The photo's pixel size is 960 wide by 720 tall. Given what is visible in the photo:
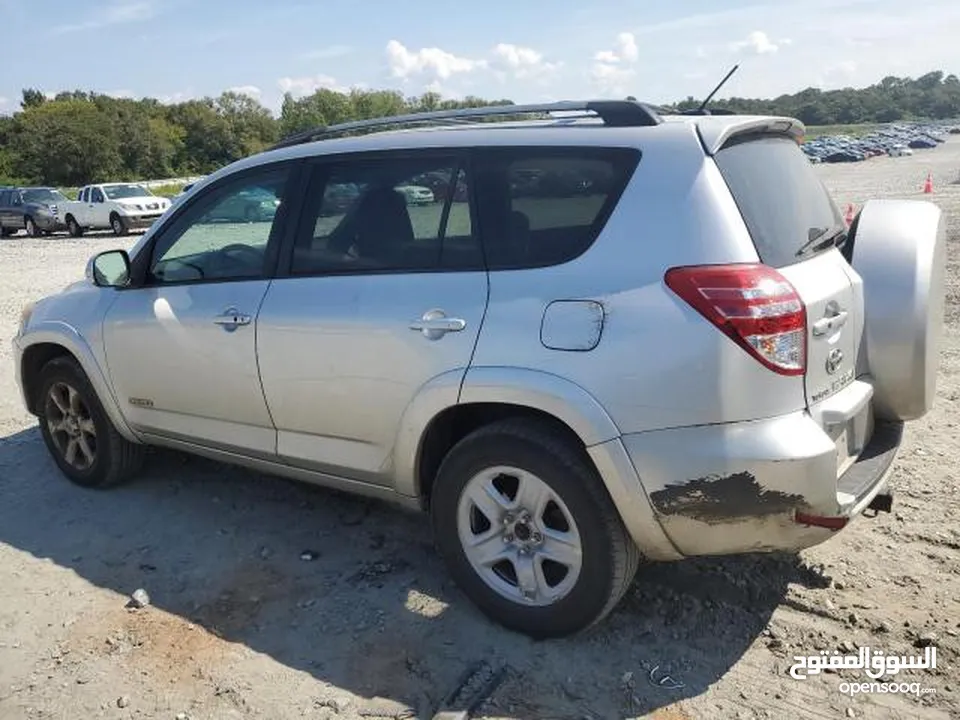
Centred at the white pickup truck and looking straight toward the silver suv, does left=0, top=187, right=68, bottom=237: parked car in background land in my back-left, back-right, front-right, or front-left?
back-right

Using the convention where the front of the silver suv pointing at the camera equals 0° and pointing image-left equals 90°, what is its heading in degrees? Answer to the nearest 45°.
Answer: approximately 135°

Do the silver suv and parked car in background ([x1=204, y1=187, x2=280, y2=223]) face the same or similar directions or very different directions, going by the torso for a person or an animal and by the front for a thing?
very different directions

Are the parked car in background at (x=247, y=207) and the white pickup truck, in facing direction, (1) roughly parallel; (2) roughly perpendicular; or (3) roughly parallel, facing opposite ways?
roughly parallel

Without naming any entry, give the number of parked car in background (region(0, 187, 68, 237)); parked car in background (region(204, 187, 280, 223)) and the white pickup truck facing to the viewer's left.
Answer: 0

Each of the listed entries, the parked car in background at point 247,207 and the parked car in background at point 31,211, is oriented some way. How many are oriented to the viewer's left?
0

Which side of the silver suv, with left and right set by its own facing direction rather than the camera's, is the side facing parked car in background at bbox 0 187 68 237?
front

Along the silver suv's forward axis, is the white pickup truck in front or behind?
in front

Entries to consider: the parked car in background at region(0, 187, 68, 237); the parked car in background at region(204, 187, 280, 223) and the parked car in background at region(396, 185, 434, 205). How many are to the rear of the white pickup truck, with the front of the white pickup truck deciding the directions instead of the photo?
1

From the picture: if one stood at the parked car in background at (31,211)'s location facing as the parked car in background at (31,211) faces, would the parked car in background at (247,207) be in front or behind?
in front

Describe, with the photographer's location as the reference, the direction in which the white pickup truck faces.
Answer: facing the viewer and to the right of the viewer
